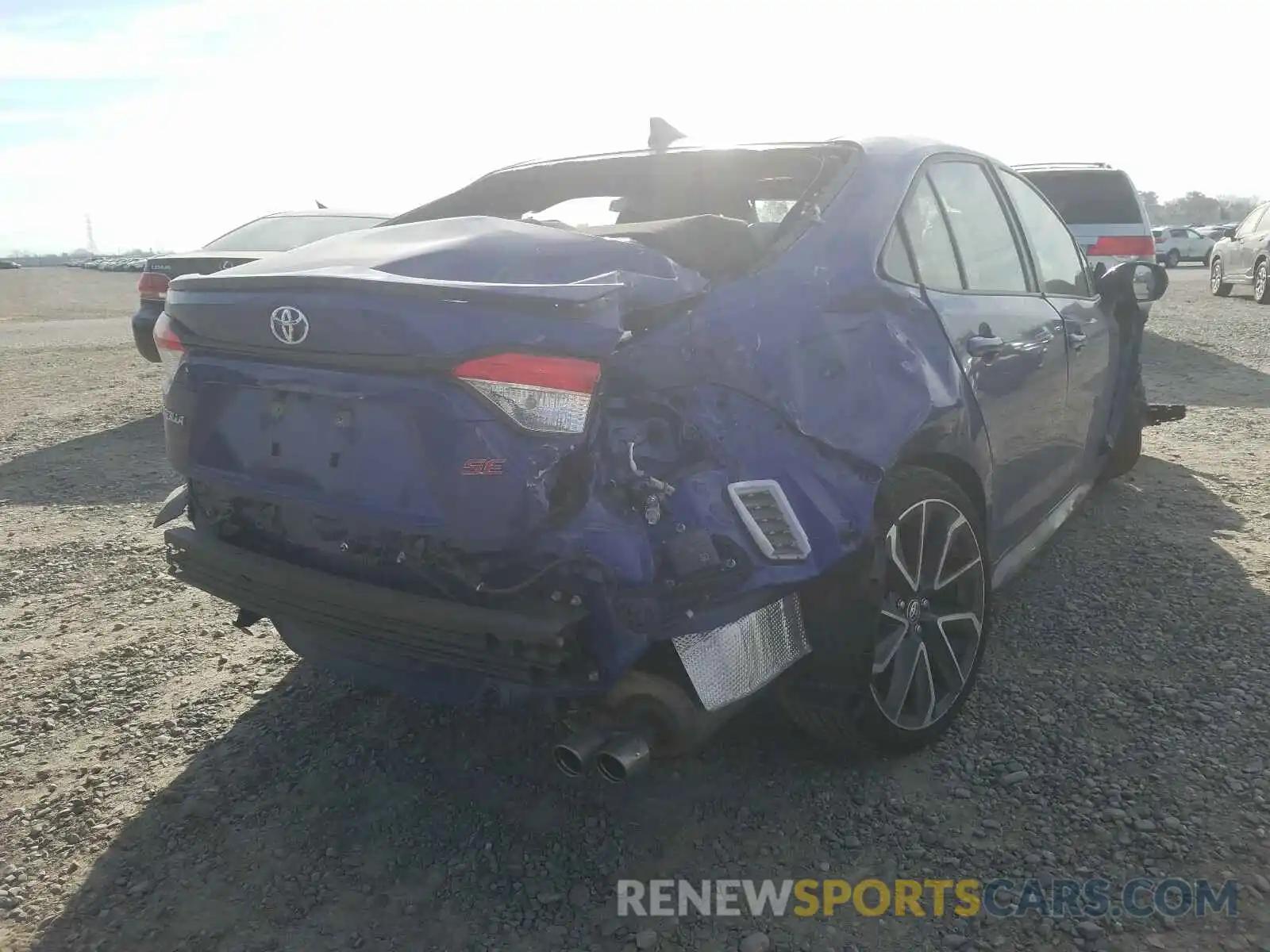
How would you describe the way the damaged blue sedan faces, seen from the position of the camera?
facing away from the viewer and to the right of the viewer

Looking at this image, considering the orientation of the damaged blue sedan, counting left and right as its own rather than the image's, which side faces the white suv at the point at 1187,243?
front
